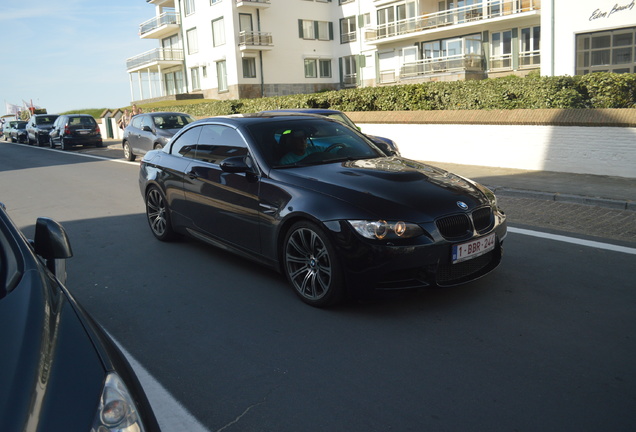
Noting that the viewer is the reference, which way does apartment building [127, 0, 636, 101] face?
facing the viewer and to the left of the viewer

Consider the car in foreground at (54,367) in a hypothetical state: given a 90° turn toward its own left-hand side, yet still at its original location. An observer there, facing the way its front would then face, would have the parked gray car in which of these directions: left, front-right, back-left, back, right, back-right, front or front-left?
left

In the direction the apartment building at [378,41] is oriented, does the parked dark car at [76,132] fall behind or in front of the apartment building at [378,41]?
in front

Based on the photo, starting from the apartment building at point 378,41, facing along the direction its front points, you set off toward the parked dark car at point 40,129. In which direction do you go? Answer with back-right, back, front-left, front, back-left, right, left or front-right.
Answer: front

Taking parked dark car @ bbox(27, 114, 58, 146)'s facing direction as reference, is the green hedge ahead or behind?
ahead

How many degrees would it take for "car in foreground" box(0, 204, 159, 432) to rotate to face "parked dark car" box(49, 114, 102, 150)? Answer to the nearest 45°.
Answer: approximately 180°

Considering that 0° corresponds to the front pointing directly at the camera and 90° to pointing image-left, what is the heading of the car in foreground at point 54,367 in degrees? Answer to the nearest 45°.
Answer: approximately 0°

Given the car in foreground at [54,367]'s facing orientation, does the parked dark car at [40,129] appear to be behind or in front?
behind

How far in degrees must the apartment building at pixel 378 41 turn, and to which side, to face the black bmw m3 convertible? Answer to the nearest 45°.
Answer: approximately 45° to its left

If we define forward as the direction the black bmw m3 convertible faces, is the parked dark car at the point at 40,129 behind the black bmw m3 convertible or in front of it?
behind

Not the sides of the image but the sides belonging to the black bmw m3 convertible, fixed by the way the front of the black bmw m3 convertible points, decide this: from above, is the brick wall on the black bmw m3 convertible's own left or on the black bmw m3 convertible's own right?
on the black bmw m3 convertible's own left
